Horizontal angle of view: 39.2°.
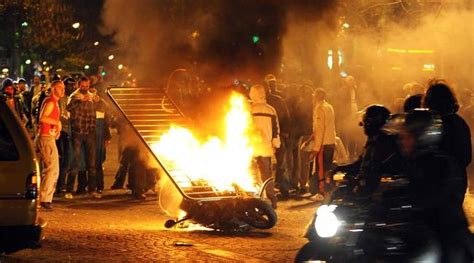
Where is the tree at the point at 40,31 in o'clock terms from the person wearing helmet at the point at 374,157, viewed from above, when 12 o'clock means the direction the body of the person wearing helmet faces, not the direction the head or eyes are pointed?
The tree is roughly at 2 o'clock from the person wearing helmet.

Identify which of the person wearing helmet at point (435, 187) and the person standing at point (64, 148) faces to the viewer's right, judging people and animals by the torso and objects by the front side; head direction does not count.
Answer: the person standing

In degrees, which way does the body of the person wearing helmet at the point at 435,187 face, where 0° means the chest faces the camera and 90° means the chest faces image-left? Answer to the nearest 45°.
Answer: approximately 90°

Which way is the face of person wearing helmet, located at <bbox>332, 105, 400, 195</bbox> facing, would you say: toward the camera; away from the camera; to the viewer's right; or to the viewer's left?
to the viewer's left

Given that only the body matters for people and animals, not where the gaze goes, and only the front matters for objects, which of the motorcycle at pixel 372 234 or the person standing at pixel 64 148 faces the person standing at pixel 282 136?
the person standing at pixel 64 148

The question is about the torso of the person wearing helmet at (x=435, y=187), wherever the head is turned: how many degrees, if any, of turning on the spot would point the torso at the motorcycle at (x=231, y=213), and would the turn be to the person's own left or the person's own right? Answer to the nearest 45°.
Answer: approximately 45° to the person's own right

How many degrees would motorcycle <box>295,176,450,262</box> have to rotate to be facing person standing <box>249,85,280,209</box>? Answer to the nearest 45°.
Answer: approximately 135° to its right
